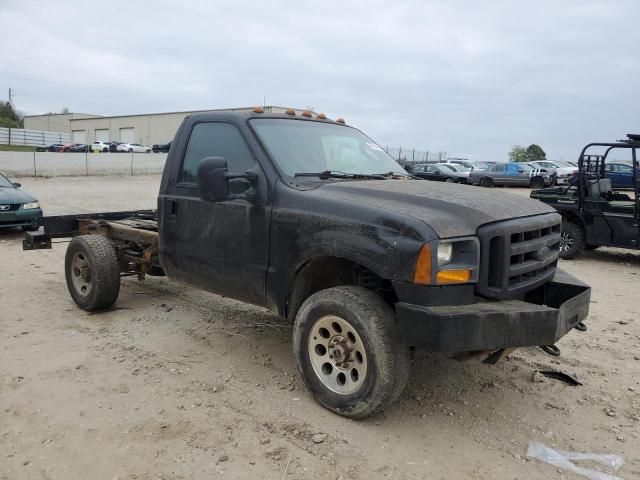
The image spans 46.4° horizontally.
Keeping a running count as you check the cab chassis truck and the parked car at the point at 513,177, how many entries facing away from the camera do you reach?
0

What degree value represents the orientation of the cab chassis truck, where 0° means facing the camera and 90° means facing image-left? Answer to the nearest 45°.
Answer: approximately 315°

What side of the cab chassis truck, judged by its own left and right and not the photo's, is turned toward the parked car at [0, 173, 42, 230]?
back

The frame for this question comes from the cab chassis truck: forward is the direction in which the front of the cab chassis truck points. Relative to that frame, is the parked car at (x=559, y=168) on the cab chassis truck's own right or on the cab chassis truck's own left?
on the cab chassis truck's own left
